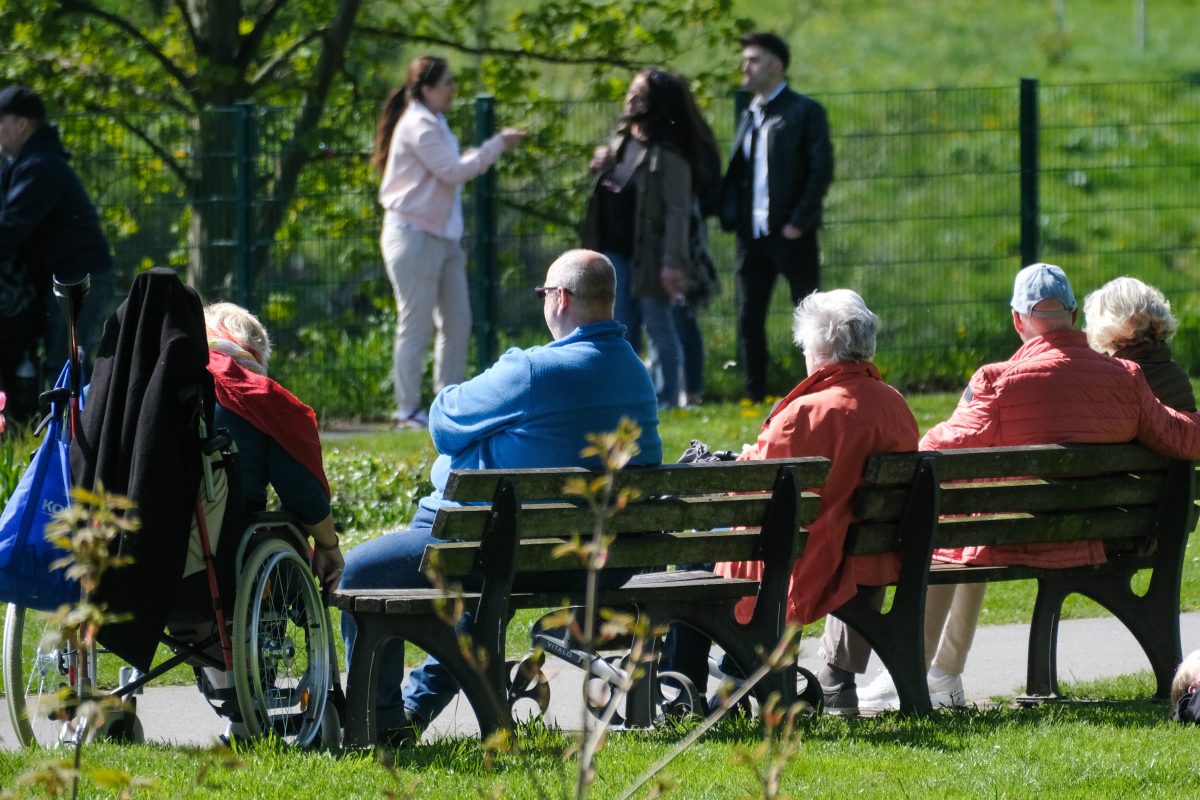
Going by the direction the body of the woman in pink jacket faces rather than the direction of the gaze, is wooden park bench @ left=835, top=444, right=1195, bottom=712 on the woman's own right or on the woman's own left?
on the woman's own right

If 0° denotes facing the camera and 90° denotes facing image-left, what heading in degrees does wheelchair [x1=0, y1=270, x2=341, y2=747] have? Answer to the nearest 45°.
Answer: approximately 225°

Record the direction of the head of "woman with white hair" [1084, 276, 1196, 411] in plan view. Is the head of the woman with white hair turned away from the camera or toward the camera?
away from the camera

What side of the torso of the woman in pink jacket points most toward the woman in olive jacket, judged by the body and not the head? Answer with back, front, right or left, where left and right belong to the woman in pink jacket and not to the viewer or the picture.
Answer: front

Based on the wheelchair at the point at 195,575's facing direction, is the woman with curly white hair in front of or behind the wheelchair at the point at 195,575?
in front

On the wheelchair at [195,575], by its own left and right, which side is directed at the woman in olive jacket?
front

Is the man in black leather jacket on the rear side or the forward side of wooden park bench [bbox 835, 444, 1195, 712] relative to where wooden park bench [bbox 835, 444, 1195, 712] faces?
on the forward side

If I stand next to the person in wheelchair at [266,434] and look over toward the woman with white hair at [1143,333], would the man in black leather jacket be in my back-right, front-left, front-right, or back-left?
front-left

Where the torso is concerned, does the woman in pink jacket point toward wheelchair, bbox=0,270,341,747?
no

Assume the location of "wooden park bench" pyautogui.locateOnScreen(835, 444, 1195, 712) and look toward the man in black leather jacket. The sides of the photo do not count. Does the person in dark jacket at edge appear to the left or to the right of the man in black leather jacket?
left

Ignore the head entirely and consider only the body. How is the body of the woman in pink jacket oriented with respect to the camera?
to the viewer's right
